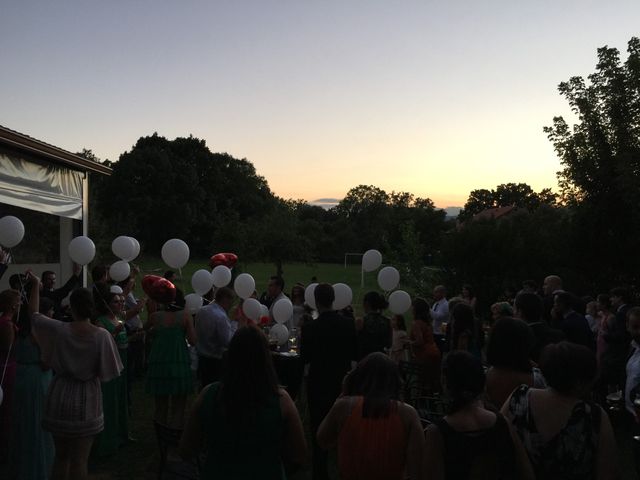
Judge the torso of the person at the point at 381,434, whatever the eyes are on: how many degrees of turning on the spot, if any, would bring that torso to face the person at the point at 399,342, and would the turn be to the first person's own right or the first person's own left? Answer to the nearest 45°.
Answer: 0° — they already face them

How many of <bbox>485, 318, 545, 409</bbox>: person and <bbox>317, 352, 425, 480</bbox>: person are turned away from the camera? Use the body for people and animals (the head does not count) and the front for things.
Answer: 2

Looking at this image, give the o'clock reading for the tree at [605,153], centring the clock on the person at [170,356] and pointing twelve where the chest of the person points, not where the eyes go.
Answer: The tree is roughly at 2 o'clock from the person.

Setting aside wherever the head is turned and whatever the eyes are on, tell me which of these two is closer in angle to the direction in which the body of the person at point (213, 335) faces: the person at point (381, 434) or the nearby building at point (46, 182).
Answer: the nearby building

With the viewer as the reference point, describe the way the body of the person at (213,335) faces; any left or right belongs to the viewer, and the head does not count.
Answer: facing away from the viewer and to the right of the viewer

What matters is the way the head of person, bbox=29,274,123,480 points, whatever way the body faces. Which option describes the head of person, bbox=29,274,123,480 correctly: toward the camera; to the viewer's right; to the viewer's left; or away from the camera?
away from the camera

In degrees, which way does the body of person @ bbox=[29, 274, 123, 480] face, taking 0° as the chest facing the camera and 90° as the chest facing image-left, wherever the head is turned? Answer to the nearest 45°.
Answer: approximately 180°

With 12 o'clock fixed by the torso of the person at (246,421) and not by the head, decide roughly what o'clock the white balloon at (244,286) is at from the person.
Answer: The white balloon is roughly at 12 o'clock from the person.

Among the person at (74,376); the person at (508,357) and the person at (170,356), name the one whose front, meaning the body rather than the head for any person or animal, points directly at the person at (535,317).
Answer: the person at (508,357)

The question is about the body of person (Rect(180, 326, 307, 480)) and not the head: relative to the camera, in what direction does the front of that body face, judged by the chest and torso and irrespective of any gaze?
away from the camera

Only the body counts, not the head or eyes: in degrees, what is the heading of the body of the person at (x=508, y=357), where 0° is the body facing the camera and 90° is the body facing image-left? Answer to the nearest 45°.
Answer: approximately 180°

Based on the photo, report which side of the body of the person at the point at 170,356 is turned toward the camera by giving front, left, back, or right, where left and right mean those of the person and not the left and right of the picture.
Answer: back

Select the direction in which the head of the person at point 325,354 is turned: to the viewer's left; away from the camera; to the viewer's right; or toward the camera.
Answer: away from the camera

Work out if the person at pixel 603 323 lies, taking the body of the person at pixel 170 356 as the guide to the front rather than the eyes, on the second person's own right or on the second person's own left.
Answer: on the second person's own right

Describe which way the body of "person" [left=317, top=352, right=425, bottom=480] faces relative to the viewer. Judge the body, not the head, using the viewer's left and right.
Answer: facing away from the viewer
